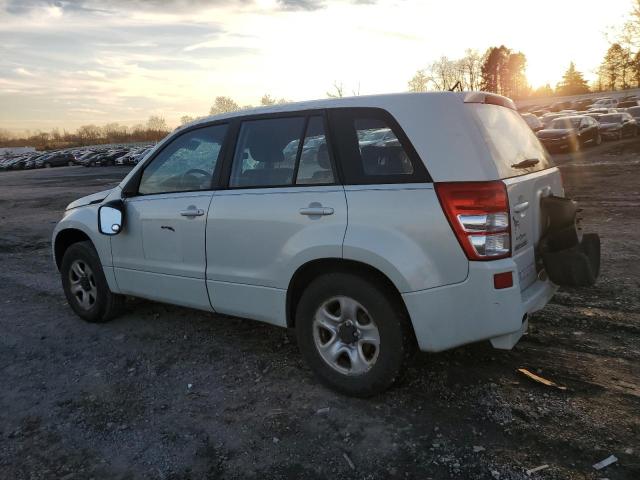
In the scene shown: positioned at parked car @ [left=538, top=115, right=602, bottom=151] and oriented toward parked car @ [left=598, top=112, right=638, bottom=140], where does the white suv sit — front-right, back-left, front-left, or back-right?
back-right

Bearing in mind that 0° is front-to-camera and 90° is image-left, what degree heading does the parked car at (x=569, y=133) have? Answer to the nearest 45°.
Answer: approximately 45°

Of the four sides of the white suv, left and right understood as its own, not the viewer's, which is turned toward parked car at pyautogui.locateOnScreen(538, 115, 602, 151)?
right

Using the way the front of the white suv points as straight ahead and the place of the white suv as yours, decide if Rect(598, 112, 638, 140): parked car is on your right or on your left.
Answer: on your right

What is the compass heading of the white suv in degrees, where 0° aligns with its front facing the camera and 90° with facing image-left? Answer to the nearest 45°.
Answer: approximately 135°

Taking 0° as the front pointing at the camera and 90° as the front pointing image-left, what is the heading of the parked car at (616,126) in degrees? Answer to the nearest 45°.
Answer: approximately 45°

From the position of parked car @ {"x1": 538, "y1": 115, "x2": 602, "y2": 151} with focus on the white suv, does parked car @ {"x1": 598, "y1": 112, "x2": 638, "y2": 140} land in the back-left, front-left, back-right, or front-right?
back-left
